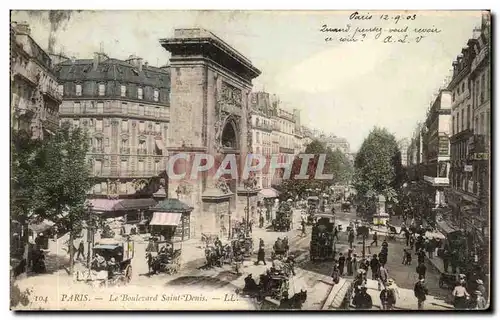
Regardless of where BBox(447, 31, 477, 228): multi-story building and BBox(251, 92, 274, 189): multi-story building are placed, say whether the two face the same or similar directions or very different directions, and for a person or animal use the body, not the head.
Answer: very different directions

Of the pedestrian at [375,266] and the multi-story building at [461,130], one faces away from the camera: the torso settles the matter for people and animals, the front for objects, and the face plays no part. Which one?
the pedestrian

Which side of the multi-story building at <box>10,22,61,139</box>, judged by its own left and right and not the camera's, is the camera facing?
right

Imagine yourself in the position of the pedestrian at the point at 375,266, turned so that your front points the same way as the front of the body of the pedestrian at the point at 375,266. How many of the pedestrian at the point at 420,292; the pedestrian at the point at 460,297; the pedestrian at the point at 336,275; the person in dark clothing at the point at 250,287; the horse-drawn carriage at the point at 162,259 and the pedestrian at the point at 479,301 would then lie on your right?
3

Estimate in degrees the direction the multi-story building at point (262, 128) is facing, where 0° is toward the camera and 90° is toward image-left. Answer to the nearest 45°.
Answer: approximately 315°

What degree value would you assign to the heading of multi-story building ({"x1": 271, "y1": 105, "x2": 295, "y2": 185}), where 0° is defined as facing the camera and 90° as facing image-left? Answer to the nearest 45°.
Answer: approximately 315°

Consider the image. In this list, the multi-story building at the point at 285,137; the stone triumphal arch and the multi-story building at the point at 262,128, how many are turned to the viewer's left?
0

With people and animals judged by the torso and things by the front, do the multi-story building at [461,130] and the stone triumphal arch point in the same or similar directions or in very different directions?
very different directions

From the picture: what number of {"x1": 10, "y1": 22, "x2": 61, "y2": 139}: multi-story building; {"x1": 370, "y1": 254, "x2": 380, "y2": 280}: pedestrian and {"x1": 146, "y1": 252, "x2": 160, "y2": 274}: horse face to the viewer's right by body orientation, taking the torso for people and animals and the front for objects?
1

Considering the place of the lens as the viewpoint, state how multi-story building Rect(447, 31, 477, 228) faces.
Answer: facing to the left of the viewer
